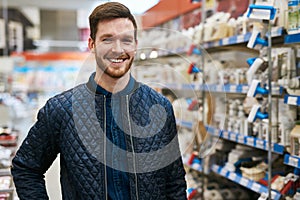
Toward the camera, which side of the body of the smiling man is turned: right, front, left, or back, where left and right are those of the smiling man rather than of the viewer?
front

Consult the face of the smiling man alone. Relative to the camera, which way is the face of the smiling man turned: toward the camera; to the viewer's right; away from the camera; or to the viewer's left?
toward the camera

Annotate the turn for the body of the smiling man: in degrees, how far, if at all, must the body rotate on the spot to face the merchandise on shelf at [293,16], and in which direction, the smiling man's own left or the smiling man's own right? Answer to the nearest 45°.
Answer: approximately 135° to the smiling man's own left
